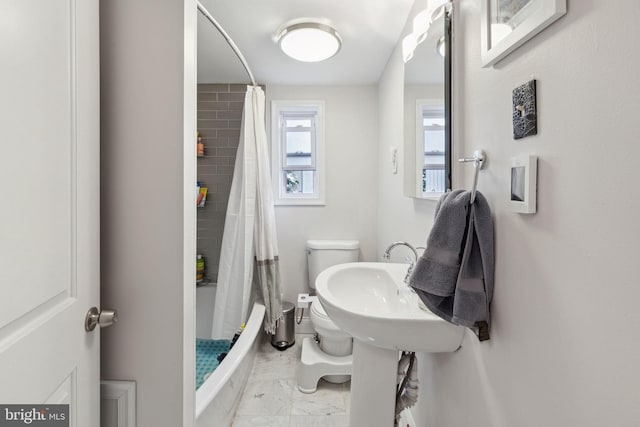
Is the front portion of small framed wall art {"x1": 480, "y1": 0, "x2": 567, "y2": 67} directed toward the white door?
yes

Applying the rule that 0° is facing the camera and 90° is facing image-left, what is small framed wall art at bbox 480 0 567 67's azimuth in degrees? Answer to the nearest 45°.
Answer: approximately 45°

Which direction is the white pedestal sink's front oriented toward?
to the viewer's left

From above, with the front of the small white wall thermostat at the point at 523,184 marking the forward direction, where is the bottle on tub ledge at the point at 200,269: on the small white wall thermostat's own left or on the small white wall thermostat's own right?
on the small white wall thermostat's own right

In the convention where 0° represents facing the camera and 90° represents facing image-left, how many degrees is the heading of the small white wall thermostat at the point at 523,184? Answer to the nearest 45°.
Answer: approximately 45°

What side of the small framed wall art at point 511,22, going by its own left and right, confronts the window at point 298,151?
right

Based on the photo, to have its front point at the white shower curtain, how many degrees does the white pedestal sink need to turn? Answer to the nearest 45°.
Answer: approximately 45° to its right

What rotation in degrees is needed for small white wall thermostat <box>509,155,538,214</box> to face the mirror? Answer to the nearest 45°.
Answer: approximately 90° to its right

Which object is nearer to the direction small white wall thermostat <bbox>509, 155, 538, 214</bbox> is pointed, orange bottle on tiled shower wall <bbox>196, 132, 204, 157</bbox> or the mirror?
the orange bottle on tiled shower wall

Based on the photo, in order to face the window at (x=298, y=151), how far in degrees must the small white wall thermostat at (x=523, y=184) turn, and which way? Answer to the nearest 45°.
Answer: approximately 90° to its right

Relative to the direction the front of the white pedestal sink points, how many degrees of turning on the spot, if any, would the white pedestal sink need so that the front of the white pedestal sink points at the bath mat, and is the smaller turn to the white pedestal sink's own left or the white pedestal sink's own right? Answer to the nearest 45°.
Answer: approximately 45° to the white pedestal sink's own right
